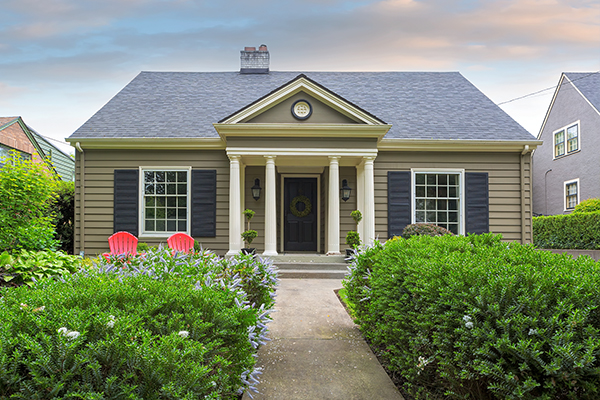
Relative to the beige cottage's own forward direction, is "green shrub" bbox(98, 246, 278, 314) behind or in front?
in front

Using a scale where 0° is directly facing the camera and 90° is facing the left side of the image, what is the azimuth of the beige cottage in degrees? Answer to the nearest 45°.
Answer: approximately 0°

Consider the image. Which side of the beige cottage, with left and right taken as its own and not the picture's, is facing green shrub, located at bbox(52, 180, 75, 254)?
right

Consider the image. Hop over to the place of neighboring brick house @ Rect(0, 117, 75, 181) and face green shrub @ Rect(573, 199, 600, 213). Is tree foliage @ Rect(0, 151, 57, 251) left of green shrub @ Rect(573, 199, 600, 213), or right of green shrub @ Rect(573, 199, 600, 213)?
right

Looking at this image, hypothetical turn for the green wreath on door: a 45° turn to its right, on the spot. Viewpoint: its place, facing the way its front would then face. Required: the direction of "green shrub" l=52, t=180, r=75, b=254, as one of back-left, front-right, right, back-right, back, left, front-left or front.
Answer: front-right
